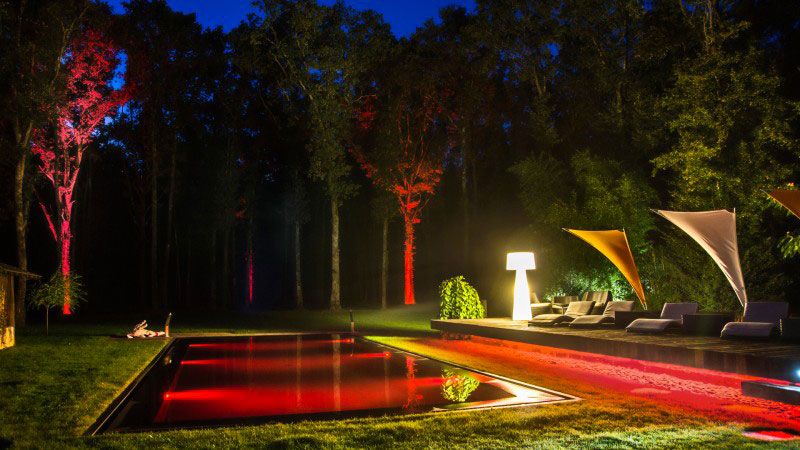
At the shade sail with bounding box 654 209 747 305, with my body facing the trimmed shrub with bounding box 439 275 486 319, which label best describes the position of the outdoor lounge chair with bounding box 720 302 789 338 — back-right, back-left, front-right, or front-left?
back-left

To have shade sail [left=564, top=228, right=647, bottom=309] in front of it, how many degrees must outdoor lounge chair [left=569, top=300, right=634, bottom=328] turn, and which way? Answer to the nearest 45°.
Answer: approximately 135° to its right

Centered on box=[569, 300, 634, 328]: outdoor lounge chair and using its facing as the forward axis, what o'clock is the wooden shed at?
The wooden shed is roughly at 1 o'clock from the outdoor lounge chair.

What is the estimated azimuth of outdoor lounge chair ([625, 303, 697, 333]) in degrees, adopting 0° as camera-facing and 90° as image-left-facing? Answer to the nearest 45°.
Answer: approximately 45°

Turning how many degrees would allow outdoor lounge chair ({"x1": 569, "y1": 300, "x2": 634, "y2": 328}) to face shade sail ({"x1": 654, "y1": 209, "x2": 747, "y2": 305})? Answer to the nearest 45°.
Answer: approximately 135° to its left

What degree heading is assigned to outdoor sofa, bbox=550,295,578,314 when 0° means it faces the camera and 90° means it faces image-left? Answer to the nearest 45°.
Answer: approximately 45°
